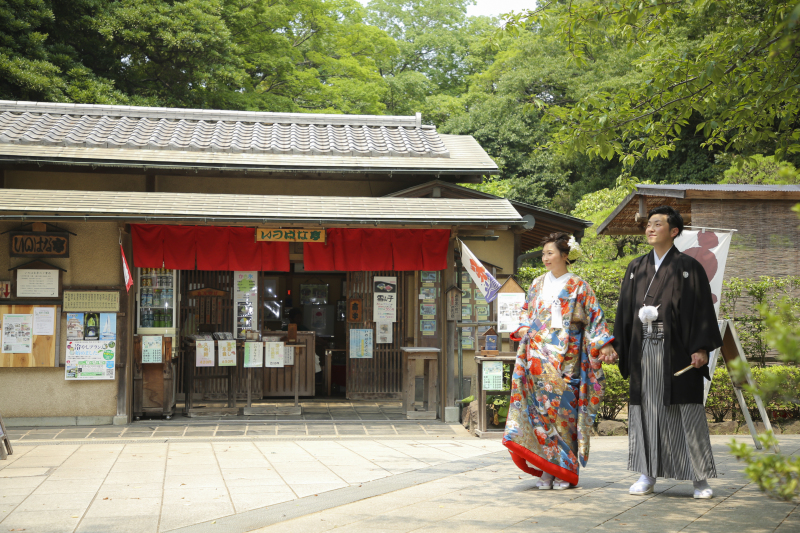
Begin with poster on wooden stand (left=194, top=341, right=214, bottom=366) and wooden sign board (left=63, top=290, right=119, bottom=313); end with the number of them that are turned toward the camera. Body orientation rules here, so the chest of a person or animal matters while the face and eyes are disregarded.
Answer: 2

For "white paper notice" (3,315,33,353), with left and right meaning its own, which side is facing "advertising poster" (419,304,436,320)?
left

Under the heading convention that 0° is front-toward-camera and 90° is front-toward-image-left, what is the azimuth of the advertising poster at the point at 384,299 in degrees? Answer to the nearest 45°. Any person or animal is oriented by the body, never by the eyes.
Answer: approximately 0°

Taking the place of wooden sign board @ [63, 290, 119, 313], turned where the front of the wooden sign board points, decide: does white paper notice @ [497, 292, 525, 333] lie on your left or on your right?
on your left

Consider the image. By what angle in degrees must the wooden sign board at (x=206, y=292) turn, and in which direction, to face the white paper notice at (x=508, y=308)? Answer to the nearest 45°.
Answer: approximately 45° to its left

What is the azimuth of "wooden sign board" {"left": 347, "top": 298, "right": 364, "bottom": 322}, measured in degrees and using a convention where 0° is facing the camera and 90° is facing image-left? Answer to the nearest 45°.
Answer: approximately 0°

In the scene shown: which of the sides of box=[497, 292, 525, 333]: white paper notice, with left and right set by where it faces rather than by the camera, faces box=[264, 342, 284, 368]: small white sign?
right
